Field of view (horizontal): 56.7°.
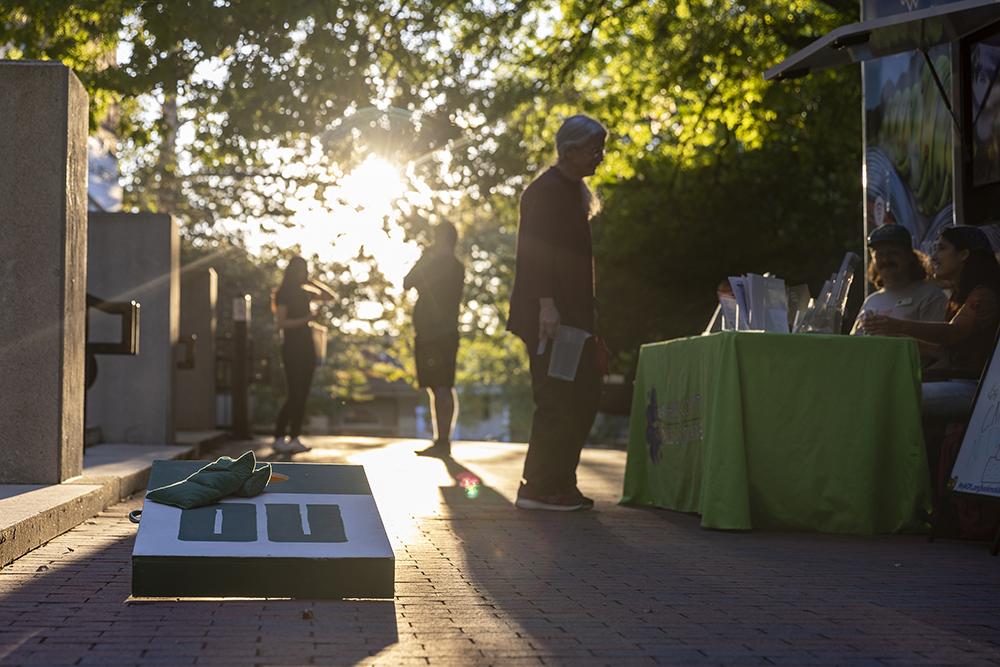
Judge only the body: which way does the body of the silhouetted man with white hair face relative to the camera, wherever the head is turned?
to the viewer's right

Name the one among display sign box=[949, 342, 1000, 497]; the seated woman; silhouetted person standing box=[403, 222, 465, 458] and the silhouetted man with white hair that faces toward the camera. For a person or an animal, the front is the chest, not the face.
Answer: the display sign

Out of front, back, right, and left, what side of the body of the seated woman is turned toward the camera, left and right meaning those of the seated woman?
left

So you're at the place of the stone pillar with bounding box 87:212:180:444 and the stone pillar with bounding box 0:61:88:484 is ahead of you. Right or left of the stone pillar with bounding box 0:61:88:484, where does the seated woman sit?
left

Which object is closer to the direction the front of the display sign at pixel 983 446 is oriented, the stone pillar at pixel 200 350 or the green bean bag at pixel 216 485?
the green bean bag

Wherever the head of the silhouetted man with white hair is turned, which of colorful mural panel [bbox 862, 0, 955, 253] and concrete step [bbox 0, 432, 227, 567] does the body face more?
the colorful mural panel

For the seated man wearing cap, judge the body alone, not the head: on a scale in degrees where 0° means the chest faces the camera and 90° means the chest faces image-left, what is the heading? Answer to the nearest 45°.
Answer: approximately 45°

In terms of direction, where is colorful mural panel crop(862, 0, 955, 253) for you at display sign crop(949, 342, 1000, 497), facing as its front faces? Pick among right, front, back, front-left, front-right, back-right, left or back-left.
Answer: back

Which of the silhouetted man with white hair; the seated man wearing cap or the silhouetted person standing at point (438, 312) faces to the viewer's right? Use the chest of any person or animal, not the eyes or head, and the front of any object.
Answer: the silhouetted man with white hair

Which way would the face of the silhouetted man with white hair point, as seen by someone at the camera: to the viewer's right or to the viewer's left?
to the viewer's right
